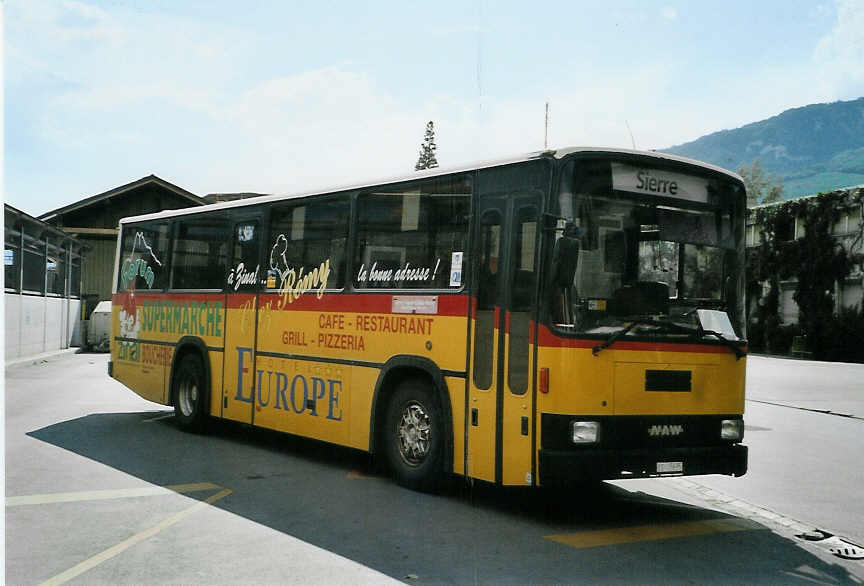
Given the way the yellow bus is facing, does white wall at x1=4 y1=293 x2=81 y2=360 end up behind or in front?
behind

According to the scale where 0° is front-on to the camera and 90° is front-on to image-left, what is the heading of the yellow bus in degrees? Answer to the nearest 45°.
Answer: approximately 315°
